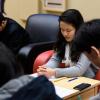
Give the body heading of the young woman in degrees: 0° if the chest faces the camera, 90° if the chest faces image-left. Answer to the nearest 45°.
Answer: approximately 45°

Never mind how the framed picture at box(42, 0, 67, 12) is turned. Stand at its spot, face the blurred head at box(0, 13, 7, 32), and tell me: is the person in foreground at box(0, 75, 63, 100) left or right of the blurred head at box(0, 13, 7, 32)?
left

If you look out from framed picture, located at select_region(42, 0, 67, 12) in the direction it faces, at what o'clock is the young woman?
The young woman is roughly at 12 o'clock from the framed picture.

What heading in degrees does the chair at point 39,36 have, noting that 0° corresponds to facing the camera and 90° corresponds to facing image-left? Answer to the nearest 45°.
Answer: approximately 45°

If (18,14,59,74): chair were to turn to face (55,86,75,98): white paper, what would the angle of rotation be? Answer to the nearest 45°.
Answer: approximately 45° to its left

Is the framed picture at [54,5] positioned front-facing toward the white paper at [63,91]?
yes

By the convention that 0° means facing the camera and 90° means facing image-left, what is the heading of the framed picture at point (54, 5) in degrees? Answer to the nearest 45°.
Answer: approximately 0°

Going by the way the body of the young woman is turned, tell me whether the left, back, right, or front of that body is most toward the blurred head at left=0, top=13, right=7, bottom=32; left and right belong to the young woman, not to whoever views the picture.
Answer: right
